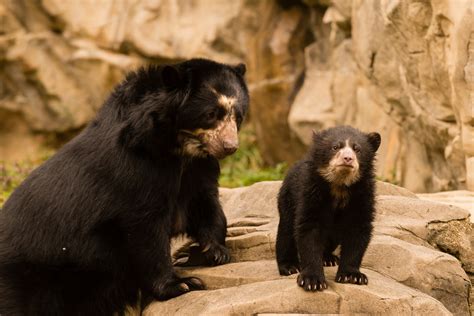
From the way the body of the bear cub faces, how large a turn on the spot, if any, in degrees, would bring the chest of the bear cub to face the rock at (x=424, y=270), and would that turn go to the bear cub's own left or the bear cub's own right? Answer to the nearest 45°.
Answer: approximately 45° to the bear cub's own left

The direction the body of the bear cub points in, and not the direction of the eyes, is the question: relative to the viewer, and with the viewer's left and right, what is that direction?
facing the viewer and to the right of the viewer

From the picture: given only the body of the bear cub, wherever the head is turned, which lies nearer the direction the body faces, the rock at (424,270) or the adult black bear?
the rock

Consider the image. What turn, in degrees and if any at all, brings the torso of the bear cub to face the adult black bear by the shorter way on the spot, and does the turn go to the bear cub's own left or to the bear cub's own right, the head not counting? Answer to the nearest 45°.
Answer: approximately 135° to the bear cub's own right
